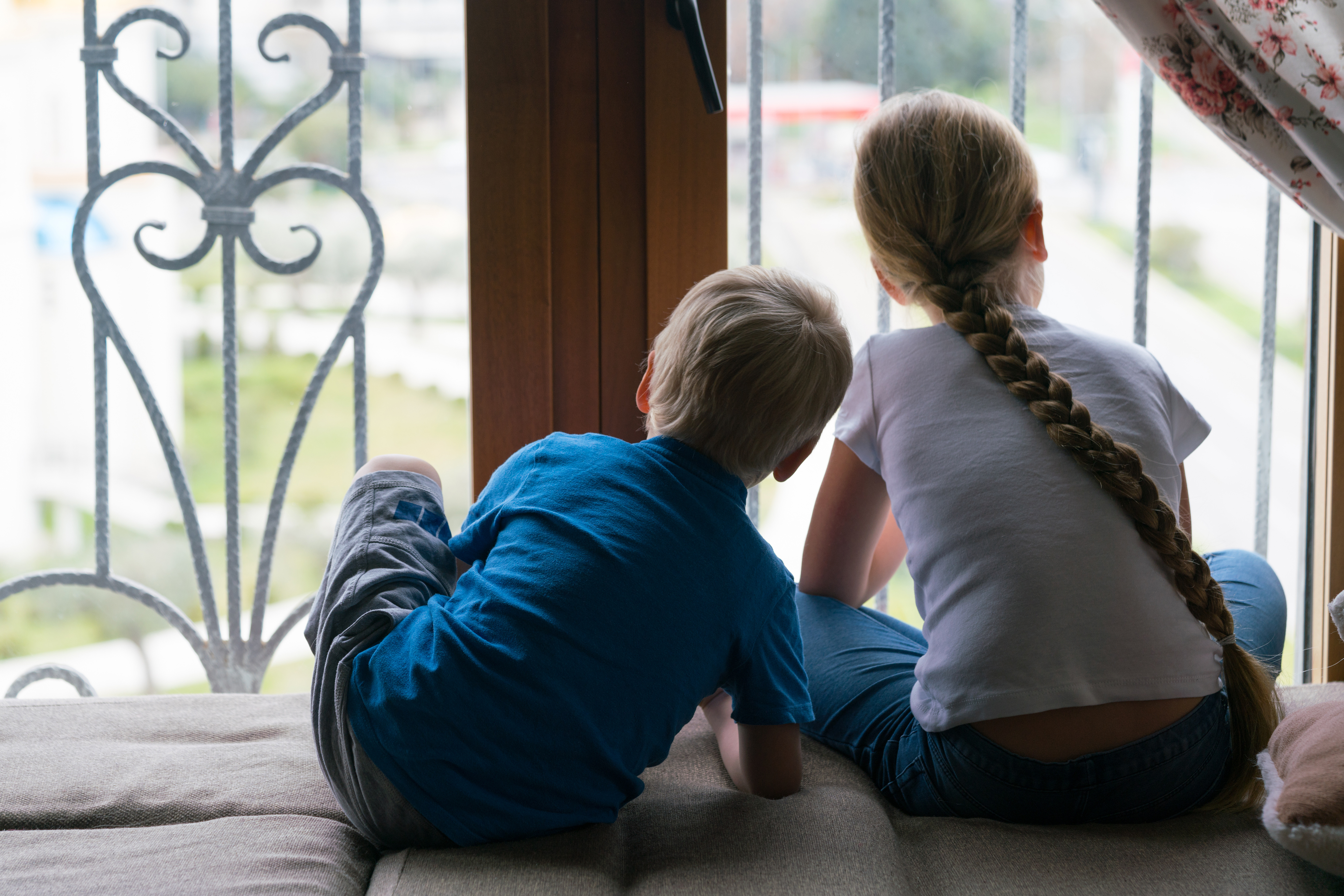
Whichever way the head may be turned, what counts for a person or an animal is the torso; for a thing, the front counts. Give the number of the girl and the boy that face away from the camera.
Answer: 2

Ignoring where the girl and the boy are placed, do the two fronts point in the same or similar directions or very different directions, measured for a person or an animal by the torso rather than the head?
same or similar directions

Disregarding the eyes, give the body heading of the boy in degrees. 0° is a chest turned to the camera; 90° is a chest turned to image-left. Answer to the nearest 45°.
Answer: approximately 180°

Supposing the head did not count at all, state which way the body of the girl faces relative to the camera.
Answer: away from the camera
